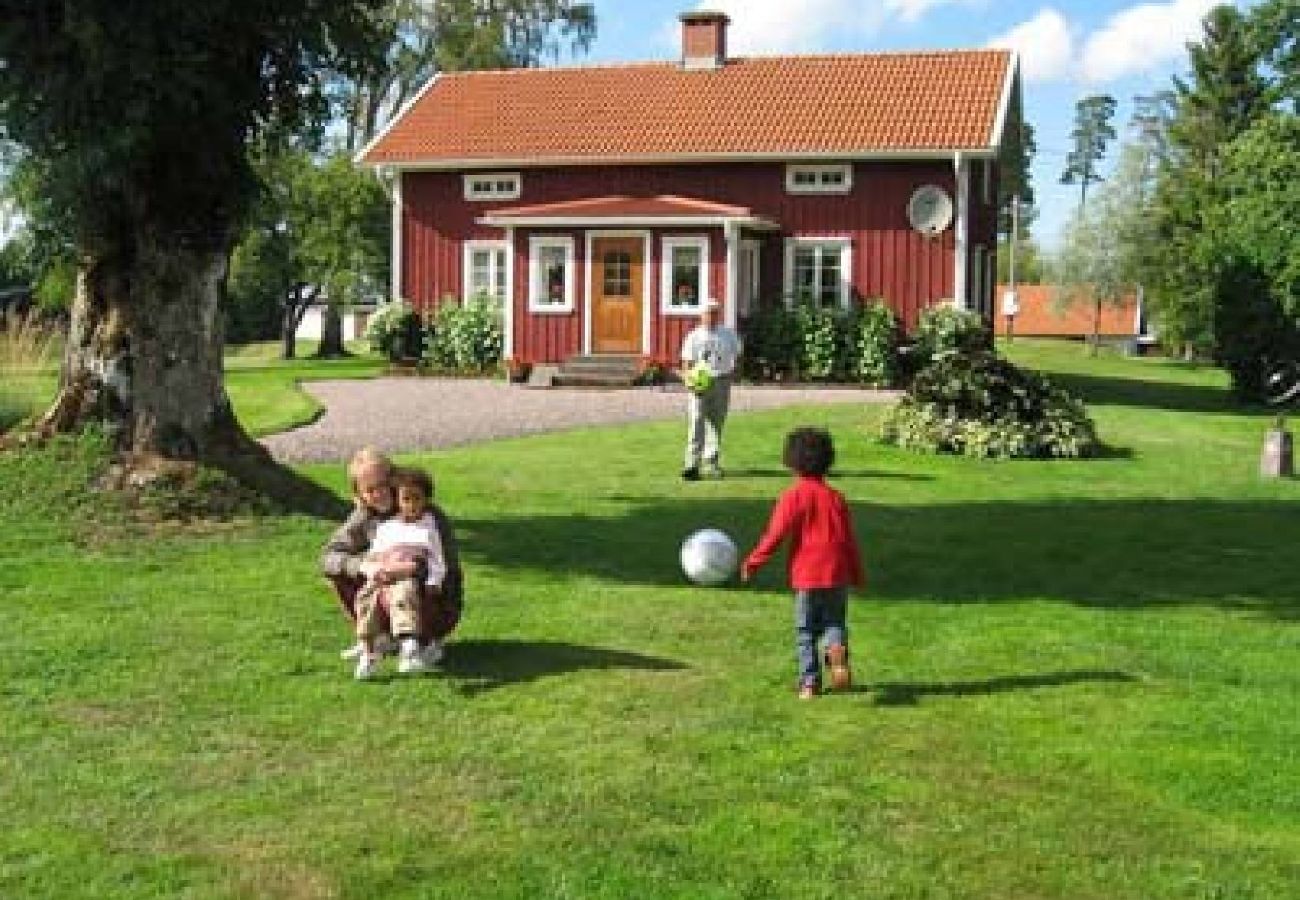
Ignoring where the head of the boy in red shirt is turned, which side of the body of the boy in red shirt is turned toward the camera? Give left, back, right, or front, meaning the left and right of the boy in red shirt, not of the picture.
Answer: back

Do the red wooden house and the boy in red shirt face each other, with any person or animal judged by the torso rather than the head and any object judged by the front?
yes

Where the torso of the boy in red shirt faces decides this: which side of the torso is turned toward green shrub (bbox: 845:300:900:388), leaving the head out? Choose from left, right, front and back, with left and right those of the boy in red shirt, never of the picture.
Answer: front

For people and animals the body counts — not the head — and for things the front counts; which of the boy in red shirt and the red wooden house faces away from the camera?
the boy in red shirt

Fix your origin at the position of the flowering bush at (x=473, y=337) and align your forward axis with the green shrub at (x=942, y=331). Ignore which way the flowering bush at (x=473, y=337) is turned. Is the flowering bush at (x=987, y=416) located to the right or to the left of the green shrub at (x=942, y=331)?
right

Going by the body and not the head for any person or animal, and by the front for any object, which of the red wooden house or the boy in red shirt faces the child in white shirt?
the red wooden house

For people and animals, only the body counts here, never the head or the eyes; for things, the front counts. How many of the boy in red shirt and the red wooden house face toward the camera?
1

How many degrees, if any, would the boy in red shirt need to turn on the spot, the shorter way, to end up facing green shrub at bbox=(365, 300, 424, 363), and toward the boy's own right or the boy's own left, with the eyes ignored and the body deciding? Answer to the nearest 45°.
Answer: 0° — they already face it

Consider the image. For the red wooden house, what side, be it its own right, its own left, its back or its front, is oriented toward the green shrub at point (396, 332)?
right

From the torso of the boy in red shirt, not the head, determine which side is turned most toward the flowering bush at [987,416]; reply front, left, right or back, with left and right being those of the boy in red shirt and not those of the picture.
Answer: front

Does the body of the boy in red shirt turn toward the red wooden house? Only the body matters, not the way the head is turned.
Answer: yes

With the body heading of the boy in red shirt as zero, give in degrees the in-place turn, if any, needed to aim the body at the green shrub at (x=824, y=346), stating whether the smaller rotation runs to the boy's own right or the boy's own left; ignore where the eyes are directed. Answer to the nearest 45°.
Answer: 0° — they already face it

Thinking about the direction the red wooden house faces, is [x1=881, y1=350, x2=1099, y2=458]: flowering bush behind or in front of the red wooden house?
in front

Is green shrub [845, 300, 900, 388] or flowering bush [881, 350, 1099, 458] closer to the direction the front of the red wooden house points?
the flowering bush

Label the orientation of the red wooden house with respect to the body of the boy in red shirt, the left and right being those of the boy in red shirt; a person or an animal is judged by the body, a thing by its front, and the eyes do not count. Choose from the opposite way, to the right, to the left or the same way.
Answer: the opposite way
